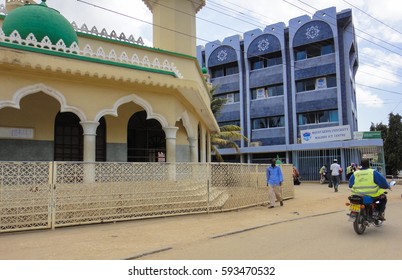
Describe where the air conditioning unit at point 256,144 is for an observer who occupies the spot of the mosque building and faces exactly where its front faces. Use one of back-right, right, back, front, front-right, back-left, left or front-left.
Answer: left

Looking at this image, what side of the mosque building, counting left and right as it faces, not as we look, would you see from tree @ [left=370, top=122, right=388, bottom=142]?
left

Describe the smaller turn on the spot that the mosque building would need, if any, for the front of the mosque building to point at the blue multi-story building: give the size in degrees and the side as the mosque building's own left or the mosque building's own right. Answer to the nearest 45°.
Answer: approximately 90° to the mosque building's own left

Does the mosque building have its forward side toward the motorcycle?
yes

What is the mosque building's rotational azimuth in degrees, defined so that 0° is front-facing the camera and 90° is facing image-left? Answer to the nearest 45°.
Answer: approximately 315°

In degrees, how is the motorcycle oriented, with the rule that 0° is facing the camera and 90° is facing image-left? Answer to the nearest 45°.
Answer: approximately 225°

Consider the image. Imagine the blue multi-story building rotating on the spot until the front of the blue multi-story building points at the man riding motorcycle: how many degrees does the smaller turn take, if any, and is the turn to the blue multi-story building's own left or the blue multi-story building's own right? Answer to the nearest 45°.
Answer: approximately 45° to the blue multi-story building's own left

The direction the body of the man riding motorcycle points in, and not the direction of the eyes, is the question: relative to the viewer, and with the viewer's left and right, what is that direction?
facing away from the viewer and to the right of the viewer
